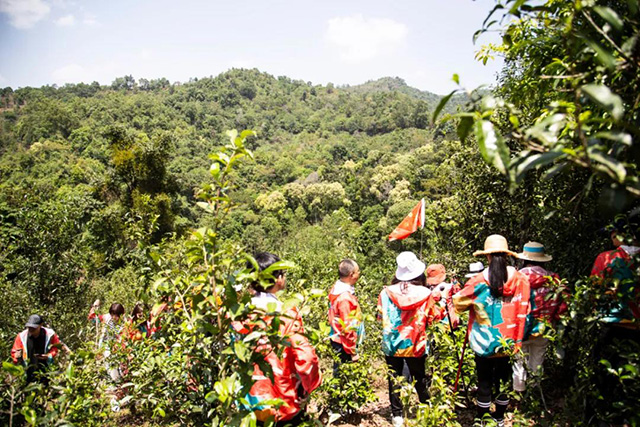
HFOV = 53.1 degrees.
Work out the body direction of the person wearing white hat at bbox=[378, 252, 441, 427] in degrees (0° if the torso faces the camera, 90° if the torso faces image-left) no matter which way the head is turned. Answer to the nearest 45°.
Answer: approximately 180°

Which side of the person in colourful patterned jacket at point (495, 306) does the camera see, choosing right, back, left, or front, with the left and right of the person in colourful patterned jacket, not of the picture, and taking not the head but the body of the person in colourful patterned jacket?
back

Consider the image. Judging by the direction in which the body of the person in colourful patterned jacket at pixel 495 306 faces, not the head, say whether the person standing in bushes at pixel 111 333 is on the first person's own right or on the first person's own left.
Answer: on the first person's own left

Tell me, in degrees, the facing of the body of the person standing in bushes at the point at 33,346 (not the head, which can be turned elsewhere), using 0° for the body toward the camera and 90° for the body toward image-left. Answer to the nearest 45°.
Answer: approximately 0°

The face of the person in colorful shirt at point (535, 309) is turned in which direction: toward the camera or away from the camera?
away from the camera

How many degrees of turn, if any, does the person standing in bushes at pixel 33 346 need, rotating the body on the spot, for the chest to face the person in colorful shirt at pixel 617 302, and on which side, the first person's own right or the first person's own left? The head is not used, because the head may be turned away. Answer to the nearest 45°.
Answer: approximately 45° to the first person's own left
